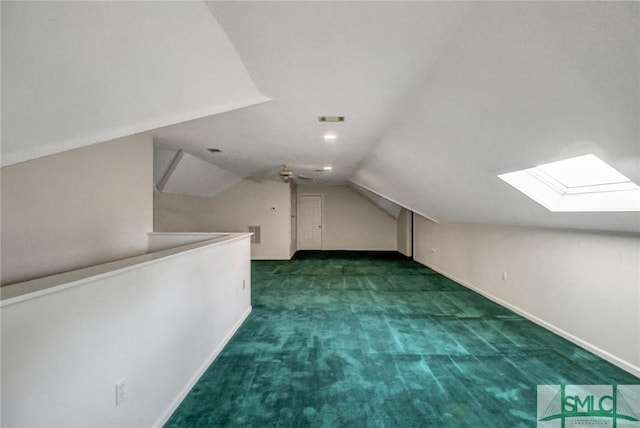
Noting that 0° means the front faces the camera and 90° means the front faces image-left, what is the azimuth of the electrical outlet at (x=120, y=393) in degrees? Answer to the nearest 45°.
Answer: approximately 315°
